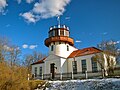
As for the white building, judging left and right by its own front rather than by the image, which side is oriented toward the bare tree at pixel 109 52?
left

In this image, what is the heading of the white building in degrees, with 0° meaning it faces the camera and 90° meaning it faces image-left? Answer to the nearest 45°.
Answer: approximately 45°
